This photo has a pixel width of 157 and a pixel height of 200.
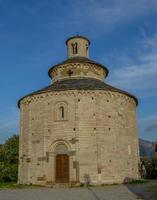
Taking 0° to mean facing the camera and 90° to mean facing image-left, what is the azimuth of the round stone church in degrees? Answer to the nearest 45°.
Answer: approximately 0°

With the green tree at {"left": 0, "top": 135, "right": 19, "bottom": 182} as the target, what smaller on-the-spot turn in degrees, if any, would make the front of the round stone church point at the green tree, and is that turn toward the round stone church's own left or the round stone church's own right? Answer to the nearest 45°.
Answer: approximately 135° to the round stone church's own right
